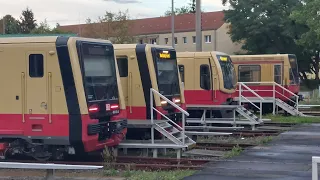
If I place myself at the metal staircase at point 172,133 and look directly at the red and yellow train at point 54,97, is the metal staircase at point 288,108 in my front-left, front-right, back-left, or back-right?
back-right

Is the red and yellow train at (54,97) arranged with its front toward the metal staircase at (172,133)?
no

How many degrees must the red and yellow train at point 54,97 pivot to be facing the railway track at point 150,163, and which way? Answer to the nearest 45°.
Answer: approximately 45° to its left

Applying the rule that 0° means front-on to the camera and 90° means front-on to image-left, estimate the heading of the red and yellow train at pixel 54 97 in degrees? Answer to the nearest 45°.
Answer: approximately 315°

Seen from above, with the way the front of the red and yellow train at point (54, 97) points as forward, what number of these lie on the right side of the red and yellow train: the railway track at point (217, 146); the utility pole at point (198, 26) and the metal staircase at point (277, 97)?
0

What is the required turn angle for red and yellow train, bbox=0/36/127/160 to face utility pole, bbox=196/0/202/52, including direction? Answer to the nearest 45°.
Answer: approximately 90° to its left

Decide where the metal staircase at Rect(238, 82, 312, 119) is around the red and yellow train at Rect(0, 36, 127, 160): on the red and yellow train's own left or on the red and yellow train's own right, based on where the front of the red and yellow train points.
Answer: on the red and yellow train's own left

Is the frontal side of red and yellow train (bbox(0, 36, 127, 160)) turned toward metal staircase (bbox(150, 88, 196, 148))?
no

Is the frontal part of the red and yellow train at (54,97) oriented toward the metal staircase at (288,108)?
no
